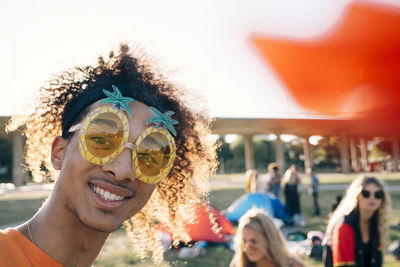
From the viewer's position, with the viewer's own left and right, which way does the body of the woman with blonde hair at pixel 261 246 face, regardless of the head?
facing the viewer and to the left of the viewer

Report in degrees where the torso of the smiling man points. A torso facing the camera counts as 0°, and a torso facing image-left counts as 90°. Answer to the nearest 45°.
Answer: approximately 315°
